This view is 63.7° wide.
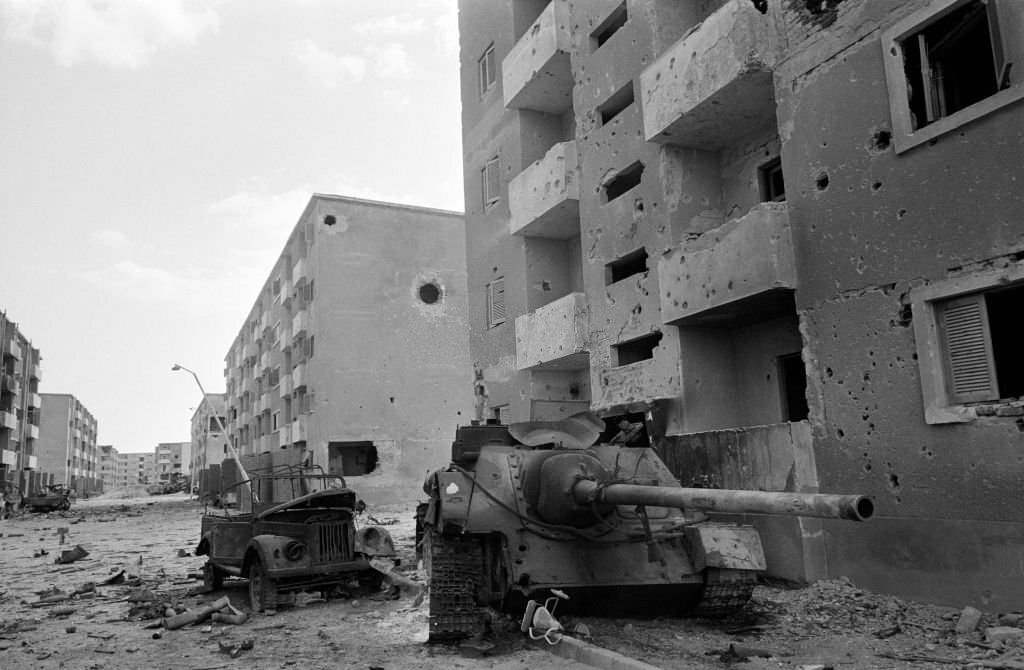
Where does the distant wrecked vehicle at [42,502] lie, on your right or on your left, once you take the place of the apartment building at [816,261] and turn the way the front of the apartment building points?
on your right

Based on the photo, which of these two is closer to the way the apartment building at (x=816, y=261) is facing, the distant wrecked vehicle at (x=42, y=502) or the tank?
the tank

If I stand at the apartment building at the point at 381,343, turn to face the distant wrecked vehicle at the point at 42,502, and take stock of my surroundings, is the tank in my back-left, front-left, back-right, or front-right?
back-left

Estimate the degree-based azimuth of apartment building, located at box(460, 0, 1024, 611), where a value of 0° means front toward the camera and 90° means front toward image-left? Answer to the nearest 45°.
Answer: approximately 45°

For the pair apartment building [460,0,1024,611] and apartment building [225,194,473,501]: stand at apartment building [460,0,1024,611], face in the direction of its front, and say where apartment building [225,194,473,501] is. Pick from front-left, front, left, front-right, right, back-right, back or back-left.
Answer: right

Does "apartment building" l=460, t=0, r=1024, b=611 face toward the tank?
yes
